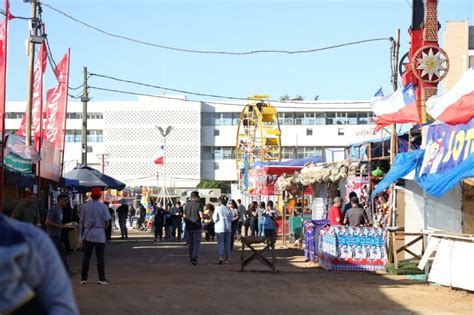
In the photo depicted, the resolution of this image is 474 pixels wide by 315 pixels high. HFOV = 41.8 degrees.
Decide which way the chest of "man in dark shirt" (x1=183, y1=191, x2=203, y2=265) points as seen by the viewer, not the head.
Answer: away from the camera

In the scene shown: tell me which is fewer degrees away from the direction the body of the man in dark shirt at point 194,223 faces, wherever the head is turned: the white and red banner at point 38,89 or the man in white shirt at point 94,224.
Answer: the white and red banner

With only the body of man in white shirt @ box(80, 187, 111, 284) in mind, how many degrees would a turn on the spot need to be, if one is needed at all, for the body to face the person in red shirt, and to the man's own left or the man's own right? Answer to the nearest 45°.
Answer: approximately 45° to the man's own right

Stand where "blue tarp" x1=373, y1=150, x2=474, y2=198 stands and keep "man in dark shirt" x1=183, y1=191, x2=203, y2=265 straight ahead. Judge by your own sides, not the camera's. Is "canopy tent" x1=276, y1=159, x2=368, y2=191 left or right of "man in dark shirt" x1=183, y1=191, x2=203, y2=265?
right

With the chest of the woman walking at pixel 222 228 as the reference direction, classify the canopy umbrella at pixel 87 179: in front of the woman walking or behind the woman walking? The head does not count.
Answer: in front

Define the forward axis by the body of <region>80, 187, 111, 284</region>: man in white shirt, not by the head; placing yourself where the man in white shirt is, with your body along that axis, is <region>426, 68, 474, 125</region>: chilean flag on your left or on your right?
on your right

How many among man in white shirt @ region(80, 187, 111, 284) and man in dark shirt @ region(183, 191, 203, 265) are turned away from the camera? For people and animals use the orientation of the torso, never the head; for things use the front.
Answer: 2

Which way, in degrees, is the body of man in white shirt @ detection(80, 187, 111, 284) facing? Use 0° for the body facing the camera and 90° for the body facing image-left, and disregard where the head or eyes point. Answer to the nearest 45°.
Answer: approximately 180°
